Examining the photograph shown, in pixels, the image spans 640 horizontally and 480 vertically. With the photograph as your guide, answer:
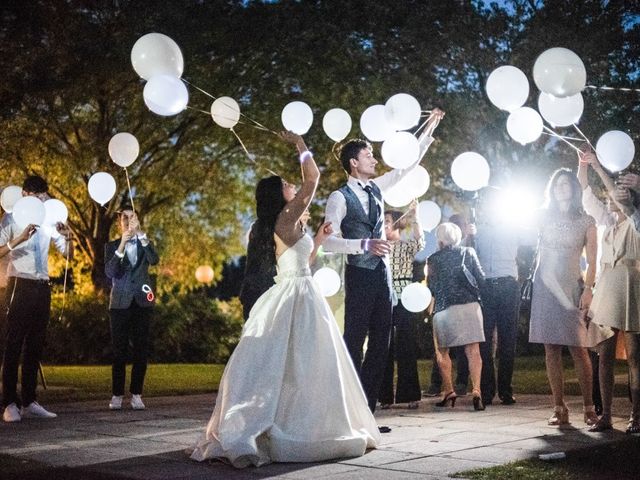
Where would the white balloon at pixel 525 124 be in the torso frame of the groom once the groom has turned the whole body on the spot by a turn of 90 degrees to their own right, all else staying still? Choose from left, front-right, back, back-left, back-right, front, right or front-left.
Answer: back

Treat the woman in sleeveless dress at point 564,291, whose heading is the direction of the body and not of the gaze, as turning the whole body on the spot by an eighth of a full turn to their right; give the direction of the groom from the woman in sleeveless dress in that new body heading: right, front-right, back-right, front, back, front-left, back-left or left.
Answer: front

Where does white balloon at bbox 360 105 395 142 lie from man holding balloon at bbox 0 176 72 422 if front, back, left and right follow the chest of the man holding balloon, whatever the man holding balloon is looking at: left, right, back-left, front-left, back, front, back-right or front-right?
front-left

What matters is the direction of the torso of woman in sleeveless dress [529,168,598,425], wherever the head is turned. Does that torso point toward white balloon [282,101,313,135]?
no

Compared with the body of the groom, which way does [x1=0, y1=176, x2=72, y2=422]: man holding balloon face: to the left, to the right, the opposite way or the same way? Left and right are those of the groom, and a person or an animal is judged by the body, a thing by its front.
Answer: the same way

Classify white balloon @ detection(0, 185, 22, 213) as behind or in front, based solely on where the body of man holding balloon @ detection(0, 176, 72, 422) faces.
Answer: behind

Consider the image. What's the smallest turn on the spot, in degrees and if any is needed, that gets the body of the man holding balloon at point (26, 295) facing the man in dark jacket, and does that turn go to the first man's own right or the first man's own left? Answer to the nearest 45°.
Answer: approximately 90° to the first man's own left

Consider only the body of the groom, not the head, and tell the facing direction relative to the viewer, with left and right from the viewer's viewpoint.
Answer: facing the viewer and to the right of the viewer

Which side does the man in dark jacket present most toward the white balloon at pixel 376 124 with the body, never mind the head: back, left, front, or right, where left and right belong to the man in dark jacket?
left

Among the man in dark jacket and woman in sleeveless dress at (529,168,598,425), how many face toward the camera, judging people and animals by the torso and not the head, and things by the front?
2

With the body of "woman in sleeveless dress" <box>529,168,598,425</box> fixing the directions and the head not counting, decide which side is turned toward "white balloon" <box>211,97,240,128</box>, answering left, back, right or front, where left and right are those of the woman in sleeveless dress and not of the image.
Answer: right

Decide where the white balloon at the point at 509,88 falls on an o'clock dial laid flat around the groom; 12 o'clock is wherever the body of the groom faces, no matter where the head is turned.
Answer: The white balloon is roughly at 9 o'clock from the groom.

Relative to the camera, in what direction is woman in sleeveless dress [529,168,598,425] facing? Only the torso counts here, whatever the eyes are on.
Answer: toward the camera

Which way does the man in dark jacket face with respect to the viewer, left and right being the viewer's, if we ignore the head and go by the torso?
facing the viewer
